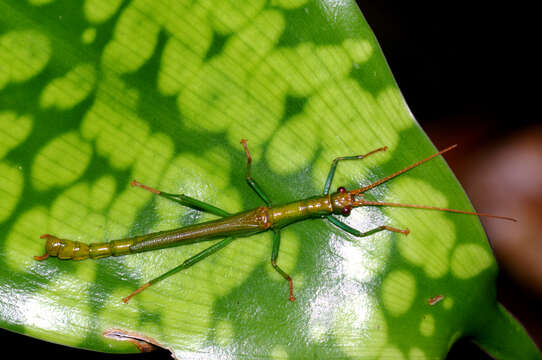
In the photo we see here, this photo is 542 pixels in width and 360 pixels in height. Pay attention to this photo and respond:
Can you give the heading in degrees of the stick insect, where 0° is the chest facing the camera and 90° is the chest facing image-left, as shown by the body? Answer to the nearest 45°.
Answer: approximately 270°
